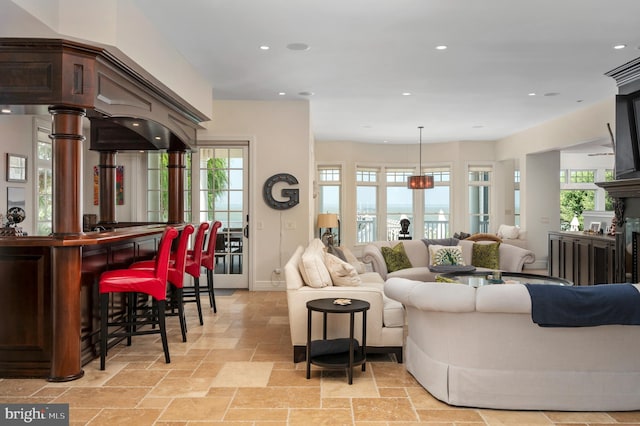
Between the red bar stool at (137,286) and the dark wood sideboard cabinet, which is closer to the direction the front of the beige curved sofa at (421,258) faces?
the red bar stool

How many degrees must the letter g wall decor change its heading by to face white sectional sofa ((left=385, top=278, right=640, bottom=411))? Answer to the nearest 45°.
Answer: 0° — it already faces it

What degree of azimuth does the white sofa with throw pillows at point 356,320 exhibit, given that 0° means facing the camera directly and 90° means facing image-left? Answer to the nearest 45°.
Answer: approximately 270°

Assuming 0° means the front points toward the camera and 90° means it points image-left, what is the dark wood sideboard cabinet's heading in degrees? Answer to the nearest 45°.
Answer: approximately 45°

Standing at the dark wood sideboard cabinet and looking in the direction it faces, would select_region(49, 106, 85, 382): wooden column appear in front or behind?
in front

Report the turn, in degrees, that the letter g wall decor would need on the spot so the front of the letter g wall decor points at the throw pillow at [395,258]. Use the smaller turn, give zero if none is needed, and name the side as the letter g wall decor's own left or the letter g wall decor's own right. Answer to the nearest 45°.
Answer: approximately 90° to the letter g wall decor's own left

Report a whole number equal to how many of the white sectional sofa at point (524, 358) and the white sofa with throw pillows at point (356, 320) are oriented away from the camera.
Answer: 1

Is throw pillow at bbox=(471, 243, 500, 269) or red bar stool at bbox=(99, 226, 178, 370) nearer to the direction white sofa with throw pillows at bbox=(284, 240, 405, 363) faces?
the throw pillow

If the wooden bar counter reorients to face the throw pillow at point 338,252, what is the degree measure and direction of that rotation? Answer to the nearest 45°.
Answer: approximately 45° to its left

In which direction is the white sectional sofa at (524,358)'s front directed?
away from the camera

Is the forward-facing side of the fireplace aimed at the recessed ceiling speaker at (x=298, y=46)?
yes

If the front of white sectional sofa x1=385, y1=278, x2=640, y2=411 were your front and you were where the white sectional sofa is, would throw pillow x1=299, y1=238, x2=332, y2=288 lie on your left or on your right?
on your left

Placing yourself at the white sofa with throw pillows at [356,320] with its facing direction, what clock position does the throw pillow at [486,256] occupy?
The throw pillow is roughly at 10 o'clock from the white sofa with throw pillows.

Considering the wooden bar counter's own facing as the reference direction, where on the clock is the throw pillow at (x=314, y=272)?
The throw pillow is roughly at 11 o'clock from the wooden bar counter.

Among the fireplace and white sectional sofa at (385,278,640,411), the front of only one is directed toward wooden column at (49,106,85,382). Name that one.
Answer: the fireplace

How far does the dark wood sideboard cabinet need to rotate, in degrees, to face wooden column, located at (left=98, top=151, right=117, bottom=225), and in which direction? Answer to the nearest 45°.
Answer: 0° — it already faces it

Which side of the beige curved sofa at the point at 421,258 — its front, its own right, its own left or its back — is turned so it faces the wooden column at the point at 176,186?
right
